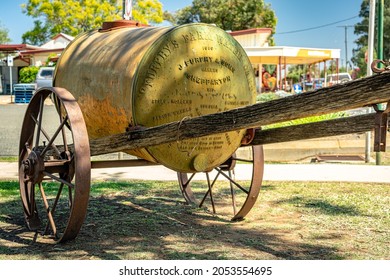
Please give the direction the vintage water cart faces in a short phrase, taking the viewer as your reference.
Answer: facing the viewer and to the right of the viewer

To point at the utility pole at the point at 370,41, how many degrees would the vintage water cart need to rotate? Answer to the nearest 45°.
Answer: approximately 90° to its left

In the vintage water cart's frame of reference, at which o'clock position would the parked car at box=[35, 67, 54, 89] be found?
The parked car is roughly at 7 o'clock from the vintage water cart.

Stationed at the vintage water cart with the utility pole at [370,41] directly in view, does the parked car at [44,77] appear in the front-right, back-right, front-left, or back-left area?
front-left

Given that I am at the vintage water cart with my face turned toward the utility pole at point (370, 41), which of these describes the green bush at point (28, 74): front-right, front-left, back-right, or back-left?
front-left

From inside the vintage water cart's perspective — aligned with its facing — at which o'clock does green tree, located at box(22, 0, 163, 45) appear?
The green tree is roughly at 7 o'clock from the vintage water cart.

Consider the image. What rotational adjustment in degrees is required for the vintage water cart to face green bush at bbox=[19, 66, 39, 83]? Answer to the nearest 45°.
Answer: approximately 135° to its left
